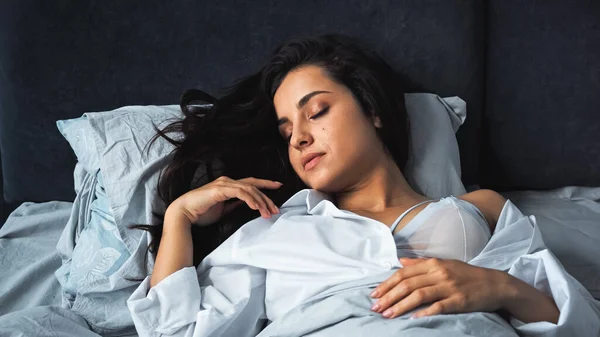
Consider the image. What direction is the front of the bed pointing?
toward the camera
